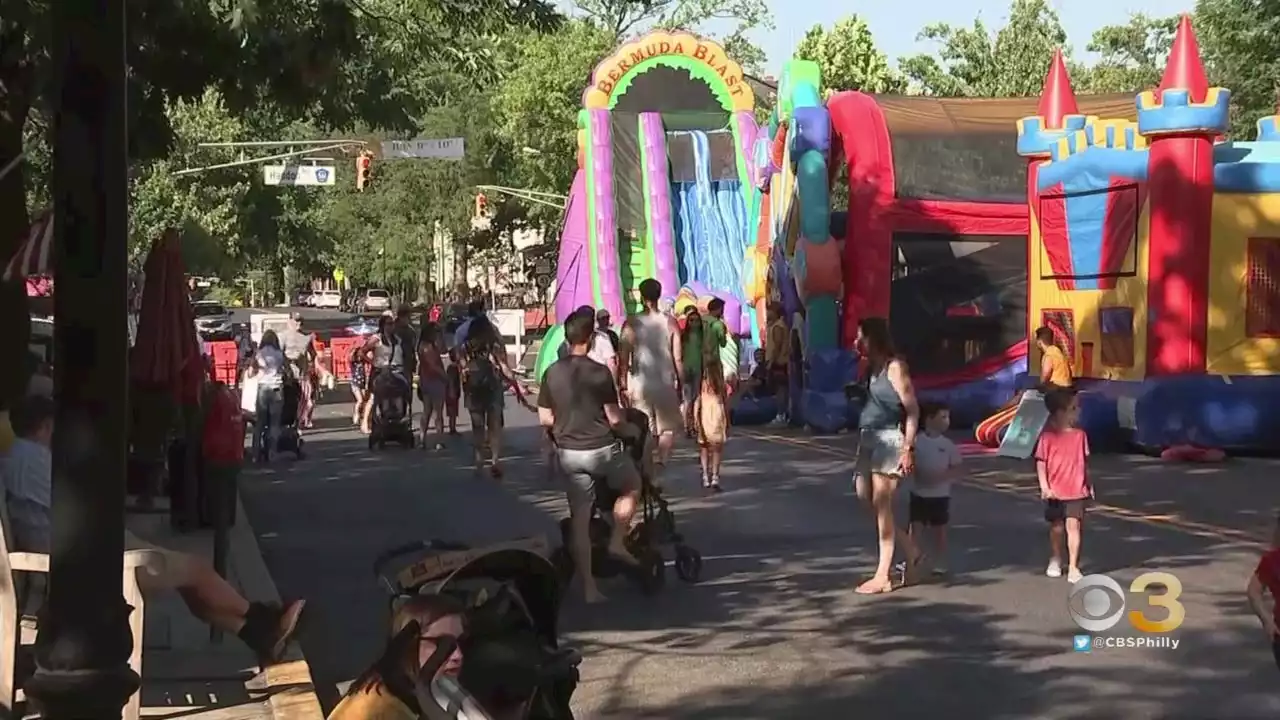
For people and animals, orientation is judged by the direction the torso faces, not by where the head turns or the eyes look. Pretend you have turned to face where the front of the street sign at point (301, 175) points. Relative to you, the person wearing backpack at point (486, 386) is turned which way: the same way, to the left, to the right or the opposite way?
the opposite way

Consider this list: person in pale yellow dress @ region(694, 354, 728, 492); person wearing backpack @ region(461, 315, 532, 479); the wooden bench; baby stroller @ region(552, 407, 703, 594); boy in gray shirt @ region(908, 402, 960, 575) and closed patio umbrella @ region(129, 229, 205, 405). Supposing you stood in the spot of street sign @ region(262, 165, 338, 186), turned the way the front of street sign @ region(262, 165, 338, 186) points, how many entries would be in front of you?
6

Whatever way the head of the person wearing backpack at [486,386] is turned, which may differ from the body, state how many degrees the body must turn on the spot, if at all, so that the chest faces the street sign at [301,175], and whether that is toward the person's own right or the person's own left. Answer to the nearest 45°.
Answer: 0° — they already face it

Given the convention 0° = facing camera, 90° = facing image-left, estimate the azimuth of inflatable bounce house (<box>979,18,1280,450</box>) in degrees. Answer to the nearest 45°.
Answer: approximately 45°

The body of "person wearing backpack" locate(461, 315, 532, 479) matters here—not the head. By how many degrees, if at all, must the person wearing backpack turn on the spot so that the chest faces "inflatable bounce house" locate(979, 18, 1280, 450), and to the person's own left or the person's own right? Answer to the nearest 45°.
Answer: approximately 90° to the person's own right

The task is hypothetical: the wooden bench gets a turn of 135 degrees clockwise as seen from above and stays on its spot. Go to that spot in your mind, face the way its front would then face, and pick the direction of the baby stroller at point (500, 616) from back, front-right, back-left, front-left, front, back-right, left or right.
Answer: left

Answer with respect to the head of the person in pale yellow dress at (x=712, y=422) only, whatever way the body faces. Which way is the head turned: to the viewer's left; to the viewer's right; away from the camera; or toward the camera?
away from the camera

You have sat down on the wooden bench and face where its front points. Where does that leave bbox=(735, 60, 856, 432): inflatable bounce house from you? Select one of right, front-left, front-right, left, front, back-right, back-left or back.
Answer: front-left

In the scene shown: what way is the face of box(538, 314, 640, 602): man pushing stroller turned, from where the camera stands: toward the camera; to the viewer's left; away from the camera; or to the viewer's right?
away from the camera

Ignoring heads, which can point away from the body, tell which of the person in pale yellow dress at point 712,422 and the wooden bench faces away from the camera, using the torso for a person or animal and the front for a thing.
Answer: the person in pale yellow dress

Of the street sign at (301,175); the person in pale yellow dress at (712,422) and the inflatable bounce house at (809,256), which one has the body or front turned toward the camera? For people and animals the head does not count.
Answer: the street sign

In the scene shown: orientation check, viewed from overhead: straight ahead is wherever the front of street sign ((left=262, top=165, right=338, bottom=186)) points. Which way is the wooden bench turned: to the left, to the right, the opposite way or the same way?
to the left

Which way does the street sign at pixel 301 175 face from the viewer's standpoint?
toward the camera

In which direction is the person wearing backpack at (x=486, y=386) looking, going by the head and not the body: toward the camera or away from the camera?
away from the camera

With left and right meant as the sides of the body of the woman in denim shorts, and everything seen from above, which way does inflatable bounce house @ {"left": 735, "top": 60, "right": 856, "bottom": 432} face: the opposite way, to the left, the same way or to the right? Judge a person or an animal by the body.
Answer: the same way

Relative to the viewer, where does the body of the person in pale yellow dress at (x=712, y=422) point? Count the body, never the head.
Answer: away from the camera

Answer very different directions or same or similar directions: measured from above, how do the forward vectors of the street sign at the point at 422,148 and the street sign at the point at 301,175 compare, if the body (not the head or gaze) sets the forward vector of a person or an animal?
same or similar directions
